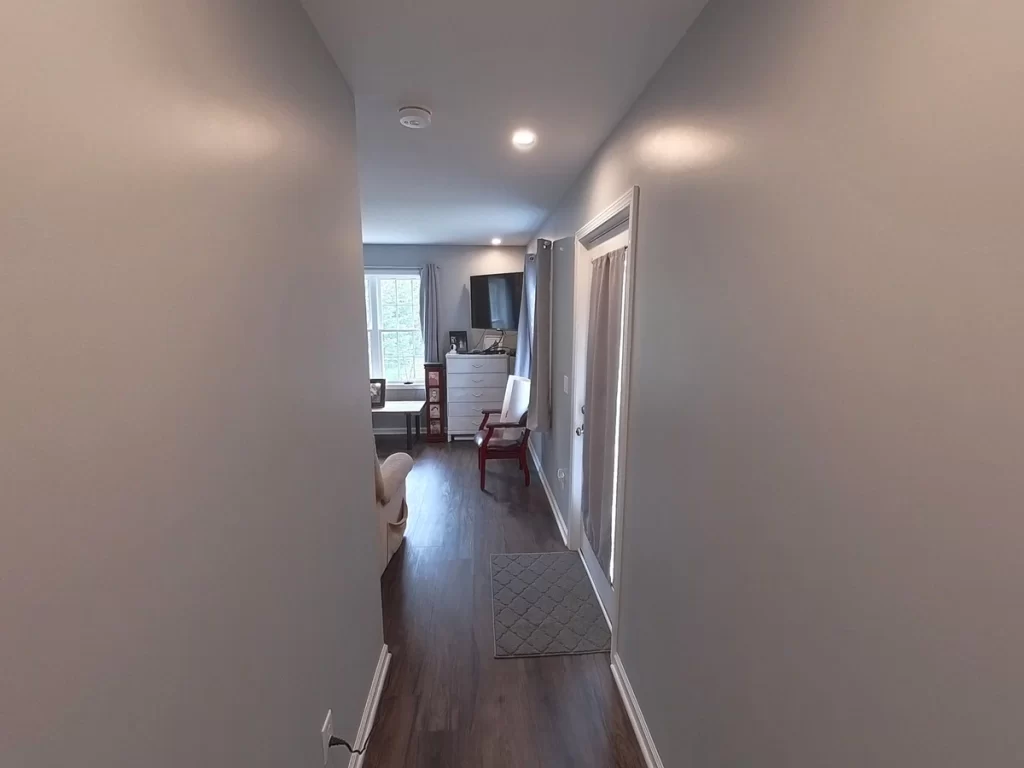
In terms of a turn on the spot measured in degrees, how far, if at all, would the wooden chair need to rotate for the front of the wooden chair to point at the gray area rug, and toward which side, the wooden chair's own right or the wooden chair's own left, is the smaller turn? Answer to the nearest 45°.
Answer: approximately 45° to the wooden chair's own left

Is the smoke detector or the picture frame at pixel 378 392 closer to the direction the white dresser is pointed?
the smoke detector

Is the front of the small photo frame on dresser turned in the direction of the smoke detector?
yes

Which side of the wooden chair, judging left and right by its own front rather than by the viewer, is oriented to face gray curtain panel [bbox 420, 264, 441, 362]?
right

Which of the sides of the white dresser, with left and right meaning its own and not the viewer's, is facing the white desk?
right

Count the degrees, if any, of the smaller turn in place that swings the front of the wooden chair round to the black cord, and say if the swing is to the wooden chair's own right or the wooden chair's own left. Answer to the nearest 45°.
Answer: approximately 45° to the wooden chair's own left

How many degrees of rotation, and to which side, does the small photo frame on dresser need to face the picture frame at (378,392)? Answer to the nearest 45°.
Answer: approximately 90° to its right

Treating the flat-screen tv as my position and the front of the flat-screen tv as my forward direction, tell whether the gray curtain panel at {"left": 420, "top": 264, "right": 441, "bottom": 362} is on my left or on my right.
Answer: on my right

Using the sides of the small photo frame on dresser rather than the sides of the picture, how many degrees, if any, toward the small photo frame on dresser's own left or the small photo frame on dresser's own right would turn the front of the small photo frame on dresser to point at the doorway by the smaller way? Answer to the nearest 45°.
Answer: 0° — it already faces it

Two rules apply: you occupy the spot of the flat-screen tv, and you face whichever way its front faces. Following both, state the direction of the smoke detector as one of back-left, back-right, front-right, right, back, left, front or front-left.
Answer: front-left

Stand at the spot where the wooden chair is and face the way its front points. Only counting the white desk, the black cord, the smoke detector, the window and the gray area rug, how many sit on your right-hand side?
2

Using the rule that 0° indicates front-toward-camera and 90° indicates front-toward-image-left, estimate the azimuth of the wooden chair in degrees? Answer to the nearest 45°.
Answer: approximately 45°

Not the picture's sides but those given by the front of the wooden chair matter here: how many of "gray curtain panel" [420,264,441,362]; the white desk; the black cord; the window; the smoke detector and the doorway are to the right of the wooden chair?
3
